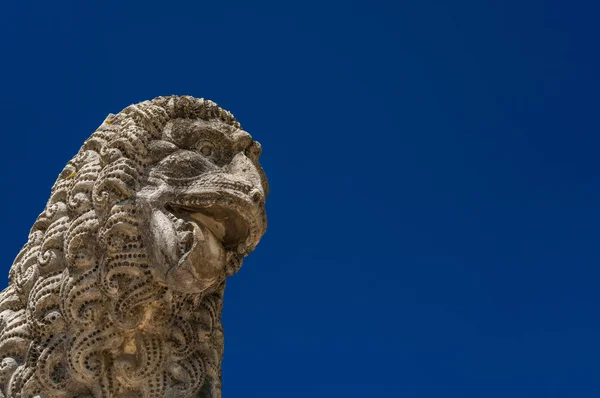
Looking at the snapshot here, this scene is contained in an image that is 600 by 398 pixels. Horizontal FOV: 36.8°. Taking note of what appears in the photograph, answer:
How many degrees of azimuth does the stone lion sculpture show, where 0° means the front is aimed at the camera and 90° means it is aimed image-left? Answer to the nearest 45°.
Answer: approximately 315°
